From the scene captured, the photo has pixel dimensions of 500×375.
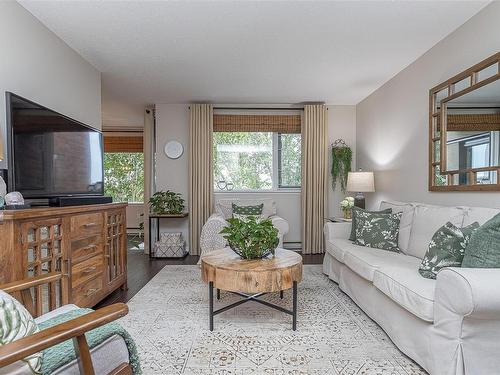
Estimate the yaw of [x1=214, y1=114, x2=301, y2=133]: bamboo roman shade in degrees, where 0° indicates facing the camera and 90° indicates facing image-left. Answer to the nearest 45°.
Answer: approximately 0°

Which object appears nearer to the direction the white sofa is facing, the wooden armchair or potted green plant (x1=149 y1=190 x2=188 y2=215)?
the wooden armchair

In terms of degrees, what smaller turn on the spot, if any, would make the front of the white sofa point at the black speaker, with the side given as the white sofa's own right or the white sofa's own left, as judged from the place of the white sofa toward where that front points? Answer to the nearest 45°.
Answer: approximately 45° to the white sofa's own right

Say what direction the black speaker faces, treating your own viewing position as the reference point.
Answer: facing the viewer and to the right of the viewer

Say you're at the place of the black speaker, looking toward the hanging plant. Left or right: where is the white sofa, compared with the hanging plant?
right

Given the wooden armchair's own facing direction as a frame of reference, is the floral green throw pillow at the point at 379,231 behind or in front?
in front

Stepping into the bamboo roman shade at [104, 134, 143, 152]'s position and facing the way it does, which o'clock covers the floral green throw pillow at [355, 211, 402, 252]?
The floral green throw pillow is roughly at 11 o'clock from the bamboo roman shade.

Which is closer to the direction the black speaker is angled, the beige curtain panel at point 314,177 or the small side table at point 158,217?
the beige curtain panel

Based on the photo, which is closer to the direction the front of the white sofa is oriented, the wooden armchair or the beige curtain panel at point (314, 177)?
the wooden armchair

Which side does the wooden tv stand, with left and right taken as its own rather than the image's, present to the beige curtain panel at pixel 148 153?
left

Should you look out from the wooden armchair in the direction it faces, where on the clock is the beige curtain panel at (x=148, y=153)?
The beige curtain panel is roughly at 11 o'clock from the wooden armchair.
